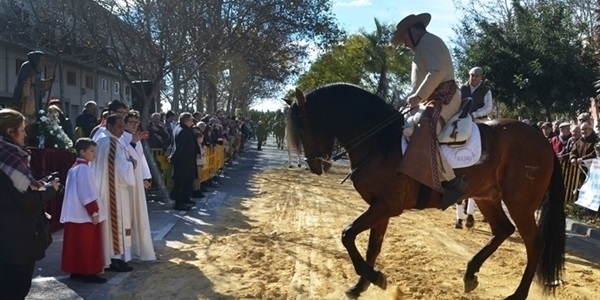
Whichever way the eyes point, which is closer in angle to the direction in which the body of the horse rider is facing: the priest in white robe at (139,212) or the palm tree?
the priest in white robe

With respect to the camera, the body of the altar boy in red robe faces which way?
to the viewer's right

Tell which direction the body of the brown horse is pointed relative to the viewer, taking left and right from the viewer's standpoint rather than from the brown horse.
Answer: facing to the left of the viewer

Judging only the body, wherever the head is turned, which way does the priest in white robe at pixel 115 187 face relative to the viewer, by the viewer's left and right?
facing to the right of the viewer

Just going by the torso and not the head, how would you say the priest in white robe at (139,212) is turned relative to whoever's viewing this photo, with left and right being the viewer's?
facing the viewer and to the right of the viewer

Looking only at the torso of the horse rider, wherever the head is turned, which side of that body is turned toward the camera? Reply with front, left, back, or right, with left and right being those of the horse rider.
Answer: left

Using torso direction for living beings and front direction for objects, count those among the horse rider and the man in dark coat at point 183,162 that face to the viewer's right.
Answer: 1

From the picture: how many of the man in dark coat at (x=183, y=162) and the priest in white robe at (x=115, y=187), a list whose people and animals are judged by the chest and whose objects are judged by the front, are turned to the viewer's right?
2

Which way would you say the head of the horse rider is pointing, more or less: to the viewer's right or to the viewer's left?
to the viewer's left

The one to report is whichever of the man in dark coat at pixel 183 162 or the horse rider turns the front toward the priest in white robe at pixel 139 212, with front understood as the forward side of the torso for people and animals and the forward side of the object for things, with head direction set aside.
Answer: the horse rider

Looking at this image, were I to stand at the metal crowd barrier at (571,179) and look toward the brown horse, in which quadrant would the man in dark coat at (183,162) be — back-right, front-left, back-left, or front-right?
front-right

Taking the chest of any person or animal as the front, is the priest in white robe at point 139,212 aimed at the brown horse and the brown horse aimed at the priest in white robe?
yes

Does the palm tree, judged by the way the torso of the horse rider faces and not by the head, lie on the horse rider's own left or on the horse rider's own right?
on the horse rider's own right

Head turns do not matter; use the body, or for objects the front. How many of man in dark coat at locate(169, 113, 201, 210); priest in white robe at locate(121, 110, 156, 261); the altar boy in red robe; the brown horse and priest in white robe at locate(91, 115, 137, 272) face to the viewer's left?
1

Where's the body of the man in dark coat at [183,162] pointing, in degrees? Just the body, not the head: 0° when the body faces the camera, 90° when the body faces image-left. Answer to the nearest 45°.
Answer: approximately 270°
